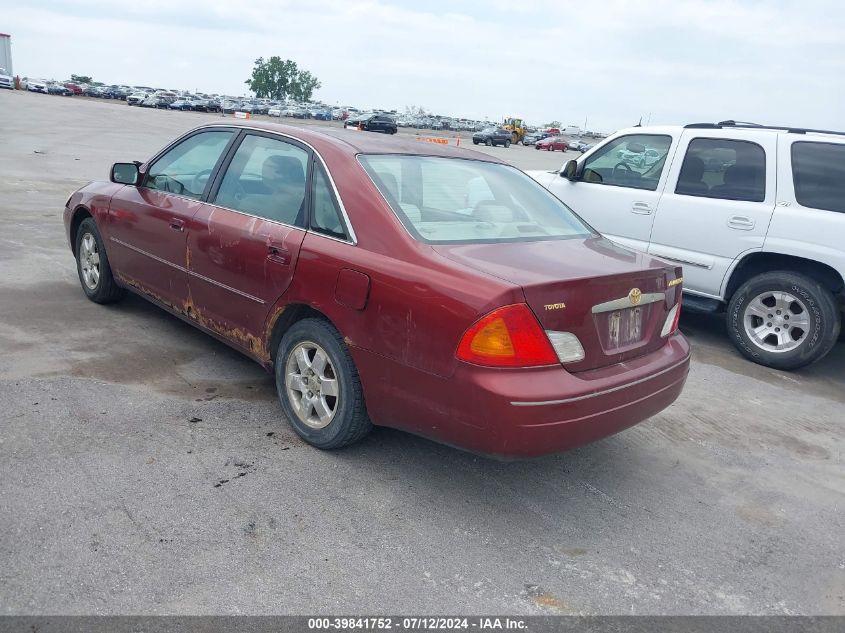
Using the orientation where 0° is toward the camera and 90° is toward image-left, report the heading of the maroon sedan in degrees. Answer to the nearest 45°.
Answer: approximately 135°

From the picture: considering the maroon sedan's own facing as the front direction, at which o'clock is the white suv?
The white suv is roughly at 3 o'clock from the maroon sedan.
